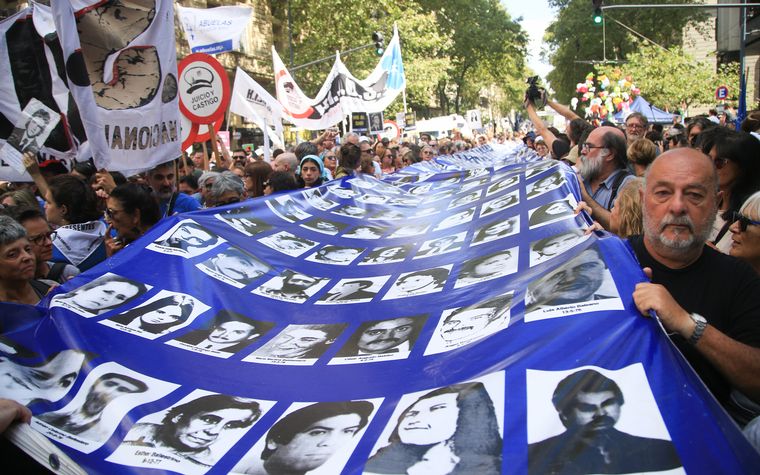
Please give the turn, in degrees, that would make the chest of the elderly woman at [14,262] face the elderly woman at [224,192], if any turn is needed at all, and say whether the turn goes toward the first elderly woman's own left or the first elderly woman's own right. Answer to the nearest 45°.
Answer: approximately 90° to the first elderly woman's own left

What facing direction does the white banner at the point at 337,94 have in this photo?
toward the camera

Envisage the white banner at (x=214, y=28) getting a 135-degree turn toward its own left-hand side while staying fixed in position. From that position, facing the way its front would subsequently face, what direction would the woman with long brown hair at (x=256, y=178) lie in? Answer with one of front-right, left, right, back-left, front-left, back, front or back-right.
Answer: back-right

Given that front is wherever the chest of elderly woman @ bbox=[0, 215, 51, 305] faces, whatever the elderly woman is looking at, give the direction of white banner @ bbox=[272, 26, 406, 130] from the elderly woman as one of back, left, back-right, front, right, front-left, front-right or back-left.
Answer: left

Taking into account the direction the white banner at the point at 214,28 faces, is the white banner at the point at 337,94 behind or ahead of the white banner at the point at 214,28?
behind

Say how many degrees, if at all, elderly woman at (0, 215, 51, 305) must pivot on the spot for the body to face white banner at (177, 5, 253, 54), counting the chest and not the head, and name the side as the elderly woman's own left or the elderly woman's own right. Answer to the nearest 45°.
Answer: approximately 90° to the elderly woman's own left

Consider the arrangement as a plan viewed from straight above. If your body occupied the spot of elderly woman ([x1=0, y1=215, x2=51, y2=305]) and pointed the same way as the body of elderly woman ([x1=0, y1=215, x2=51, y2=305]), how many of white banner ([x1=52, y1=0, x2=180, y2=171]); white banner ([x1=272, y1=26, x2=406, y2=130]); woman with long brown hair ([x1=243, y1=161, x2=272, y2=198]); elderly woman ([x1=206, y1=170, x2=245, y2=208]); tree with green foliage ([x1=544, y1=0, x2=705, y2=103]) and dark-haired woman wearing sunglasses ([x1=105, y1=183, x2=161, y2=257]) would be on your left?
6

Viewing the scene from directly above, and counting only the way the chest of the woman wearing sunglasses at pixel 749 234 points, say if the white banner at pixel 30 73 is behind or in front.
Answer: in front
